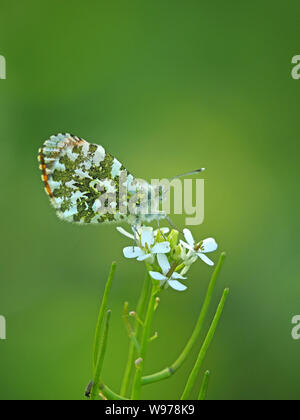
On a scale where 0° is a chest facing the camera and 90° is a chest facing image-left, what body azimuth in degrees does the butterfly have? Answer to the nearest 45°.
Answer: approximately 270°

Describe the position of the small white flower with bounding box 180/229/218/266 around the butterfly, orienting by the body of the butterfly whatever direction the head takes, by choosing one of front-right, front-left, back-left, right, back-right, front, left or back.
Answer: front-right

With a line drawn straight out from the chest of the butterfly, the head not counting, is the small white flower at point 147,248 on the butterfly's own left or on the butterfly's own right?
on the butterfly's own right
